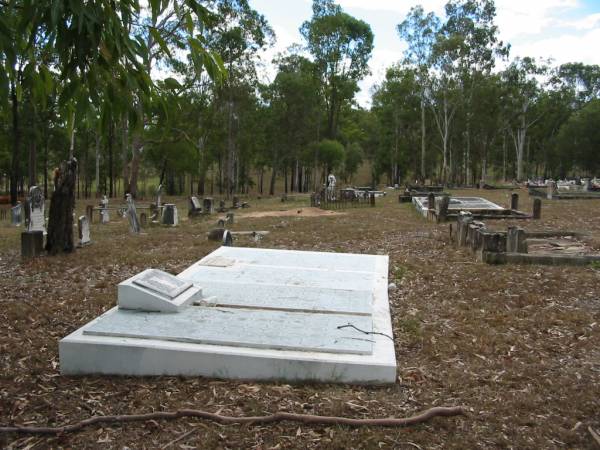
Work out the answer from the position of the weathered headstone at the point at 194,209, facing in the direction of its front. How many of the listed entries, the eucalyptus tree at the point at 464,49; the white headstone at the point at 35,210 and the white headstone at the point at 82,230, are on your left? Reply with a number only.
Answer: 1

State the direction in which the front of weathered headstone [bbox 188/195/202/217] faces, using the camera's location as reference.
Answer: facing the viewer and to the right of the viewer

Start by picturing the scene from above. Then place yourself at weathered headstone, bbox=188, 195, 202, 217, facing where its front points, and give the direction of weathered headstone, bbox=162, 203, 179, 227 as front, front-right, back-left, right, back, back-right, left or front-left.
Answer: front-right

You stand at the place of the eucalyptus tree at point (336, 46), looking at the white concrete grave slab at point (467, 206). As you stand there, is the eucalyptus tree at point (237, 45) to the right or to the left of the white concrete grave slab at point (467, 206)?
right

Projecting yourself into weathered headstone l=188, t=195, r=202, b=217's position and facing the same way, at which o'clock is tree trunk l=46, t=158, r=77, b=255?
The tree trunk is roughly at 2 o'clock from the weathered headstone.
